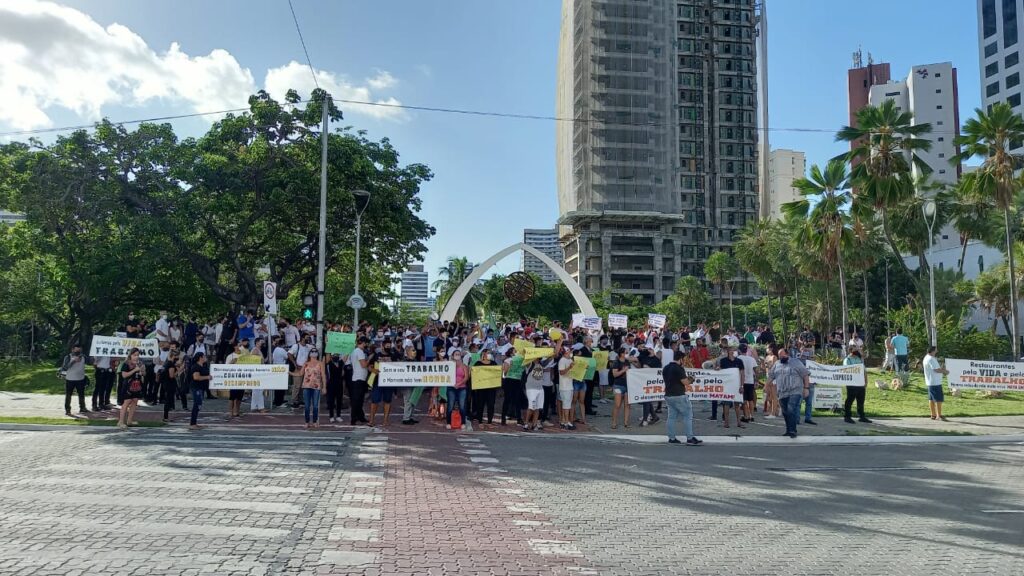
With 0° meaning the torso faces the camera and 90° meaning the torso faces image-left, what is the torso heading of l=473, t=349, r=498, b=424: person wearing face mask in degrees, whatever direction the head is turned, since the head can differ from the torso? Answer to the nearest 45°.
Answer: approximately 0°

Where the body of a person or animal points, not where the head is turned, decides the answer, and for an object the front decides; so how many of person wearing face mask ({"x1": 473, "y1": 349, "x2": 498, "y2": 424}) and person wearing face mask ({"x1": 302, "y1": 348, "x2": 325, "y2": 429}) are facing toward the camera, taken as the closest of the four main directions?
2

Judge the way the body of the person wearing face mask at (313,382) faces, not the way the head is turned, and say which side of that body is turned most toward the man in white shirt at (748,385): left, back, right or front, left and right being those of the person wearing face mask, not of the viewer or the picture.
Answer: left

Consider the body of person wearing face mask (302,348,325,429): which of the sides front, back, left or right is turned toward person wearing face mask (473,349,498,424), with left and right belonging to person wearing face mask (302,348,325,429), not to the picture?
left

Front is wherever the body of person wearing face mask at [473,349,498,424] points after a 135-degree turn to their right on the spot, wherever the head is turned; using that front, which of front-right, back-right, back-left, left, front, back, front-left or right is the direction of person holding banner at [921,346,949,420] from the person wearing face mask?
back-right

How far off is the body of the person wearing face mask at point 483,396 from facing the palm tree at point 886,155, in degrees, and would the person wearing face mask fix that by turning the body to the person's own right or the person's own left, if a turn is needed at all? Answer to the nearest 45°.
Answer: approximately 135° to the person's own left

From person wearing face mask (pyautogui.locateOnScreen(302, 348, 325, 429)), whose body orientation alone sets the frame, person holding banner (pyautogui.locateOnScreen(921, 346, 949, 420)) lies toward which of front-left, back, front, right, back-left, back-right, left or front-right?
left

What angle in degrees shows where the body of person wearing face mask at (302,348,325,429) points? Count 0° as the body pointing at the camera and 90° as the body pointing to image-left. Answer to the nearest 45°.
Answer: approximately 0°
